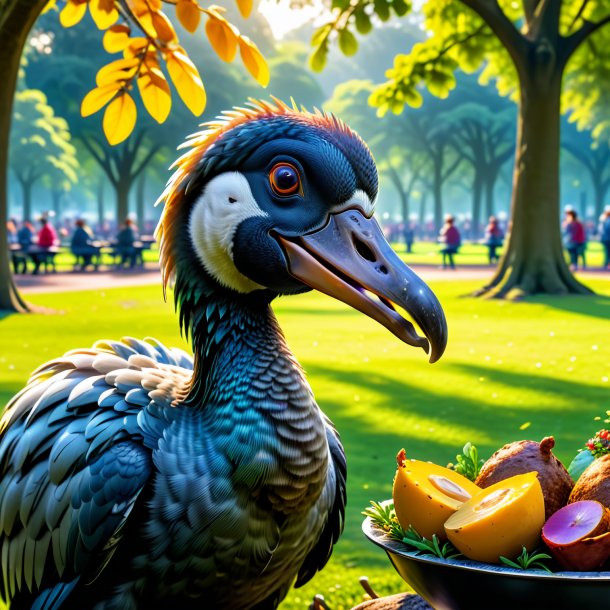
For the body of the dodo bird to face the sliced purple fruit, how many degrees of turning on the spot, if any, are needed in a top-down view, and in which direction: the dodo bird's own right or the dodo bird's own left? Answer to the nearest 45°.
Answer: approximately 45° to the dodo bird's own left

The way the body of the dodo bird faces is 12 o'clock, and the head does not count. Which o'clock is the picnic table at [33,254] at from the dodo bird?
The picnic table is roughly at 7 o'clock from the dodo bird.

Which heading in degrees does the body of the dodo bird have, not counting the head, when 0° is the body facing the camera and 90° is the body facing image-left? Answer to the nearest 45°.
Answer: approximately 315°

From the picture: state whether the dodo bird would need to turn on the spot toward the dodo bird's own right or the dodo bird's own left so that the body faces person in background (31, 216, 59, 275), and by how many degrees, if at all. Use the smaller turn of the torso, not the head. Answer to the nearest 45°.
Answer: approximately 135° to the dodo bird's own left

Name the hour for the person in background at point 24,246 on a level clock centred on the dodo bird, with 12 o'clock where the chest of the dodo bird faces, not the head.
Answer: The person in background is roughly at 7 o'clock from the dodo bird.

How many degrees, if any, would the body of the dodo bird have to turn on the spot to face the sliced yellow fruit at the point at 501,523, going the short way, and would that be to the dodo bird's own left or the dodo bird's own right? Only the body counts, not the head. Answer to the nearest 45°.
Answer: approximately 45° to the dodo bird's own left

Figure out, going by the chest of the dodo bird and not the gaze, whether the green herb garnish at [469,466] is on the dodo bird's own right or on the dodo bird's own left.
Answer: on the dodo bird's own left

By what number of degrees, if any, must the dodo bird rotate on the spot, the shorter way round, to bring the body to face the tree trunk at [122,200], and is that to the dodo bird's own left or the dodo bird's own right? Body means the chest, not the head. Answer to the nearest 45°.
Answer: approximately 135° to the dodo bird's own left
